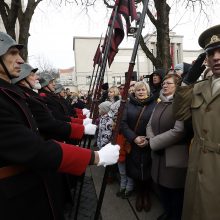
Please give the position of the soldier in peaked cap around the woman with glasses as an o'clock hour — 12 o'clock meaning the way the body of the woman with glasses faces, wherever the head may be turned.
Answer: The soldier in peaked cap is roughly at 10 o'clock from the woman with glasses.

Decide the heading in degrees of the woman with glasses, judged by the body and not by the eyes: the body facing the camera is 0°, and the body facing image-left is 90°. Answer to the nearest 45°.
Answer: approximately 45°

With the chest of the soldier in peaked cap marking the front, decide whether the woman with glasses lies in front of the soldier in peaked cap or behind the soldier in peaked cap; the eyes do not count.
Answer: behind

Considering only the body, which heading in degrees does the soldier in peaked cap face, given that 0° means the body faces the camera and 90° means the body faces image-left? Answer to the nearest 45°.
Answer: approximately 0°
